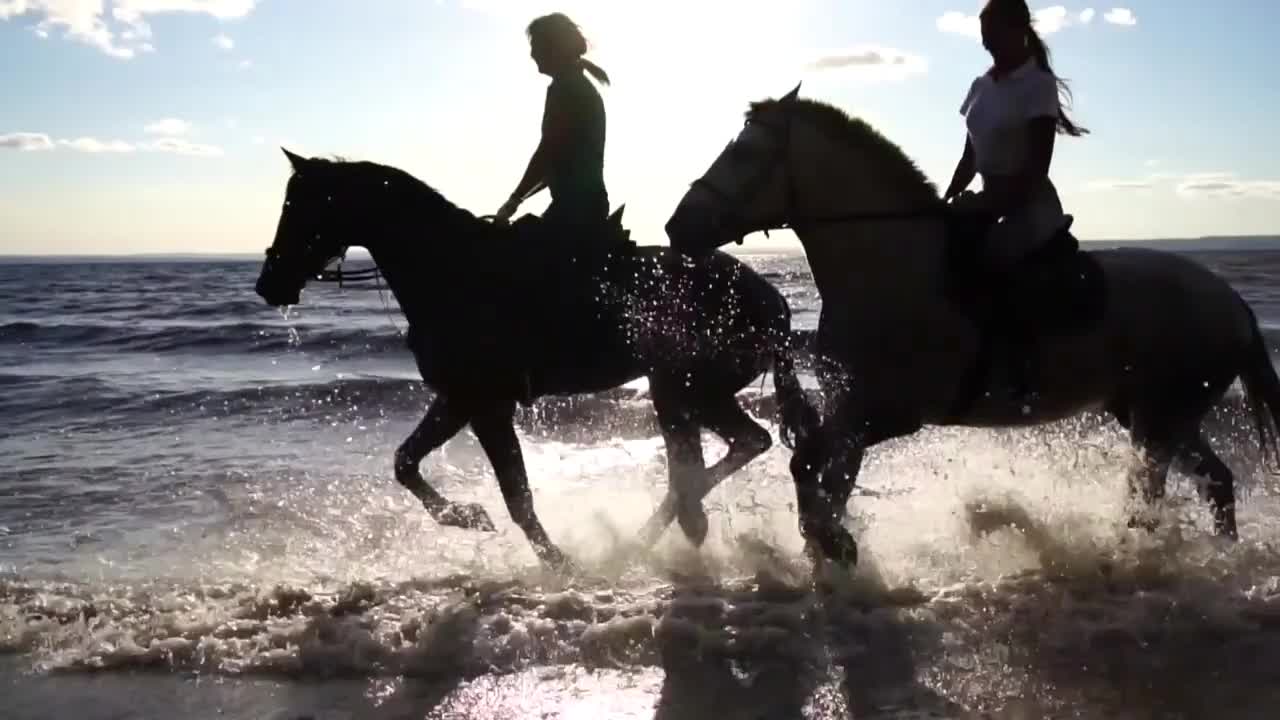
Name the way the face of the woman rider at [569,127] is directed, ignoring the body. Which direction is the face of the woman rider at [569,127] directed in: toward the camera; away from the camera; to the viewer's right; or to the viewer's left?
to the viewer's left

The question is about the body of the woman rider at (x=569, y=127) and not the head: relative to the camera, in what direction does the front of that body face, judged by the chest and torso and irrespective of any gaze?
to the viewer's left

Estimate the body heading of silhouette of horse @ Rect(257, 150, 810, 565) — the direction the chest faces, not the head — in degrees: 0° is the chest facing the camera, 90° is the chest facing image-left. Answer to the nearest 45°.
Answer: approximately 90°

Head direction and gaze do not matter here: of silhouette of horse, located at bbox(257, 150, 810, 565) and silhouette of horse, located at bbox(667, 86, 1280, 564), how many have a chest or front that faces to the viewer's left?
2

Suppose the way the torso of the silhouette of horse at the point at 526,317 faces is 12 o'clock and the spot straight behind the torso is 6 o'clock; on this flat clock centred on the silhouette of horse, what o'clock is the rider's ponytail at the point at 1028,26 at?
The rider's ponytail is roughly at 7 o'clock from the silhouette of horse.

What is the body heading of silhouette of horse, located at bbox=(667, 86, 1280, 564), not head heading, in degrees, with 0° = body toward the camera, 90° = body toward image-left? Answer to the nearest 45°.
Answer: approximately 90°

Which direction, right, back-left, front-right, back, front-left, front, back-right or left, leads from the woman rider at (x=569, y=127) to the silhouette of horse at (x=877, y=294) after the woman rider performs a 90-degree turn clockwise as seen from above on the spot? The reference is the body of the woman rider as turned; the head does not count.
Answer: back-right

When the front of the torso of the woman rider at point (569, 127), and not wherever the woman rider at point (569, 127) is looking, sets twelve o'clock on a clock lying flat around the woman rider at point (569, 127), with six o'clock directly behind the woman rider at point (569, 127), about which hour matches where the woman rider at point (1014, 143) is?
the woman rider at point (1014, 143) is roughly at 7 o'clock from the woman rider at point (569, 127).
